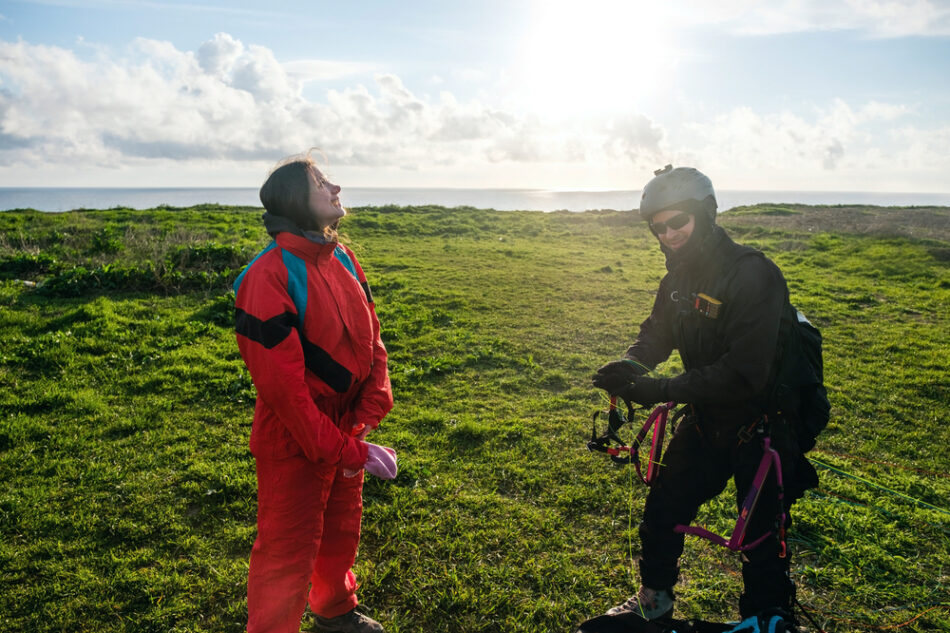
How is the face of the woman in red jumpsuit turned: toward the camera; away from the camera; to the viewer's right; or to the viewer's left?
to the viewer's right

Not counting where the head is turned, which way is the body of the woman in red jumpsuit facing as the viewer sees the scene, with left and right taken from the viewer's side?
facing the viewer and to the right of the viewer

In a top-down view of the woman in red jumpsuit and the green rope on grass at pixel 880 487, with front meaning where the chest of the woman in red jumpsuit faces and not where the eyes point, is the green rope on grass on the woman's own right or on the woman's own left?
on the woman's own left
